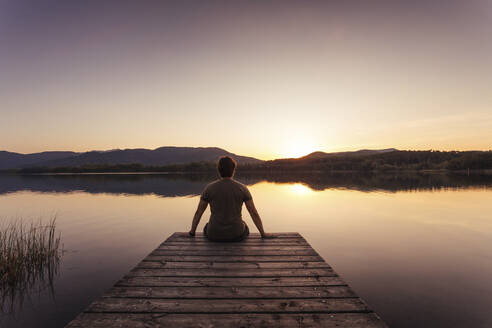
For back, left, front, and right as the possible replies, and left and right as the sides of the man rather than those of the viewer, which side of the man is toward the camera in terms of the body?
back

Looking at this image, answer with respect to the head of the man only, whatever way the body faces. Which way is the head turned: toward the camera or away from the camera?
away from the camera
